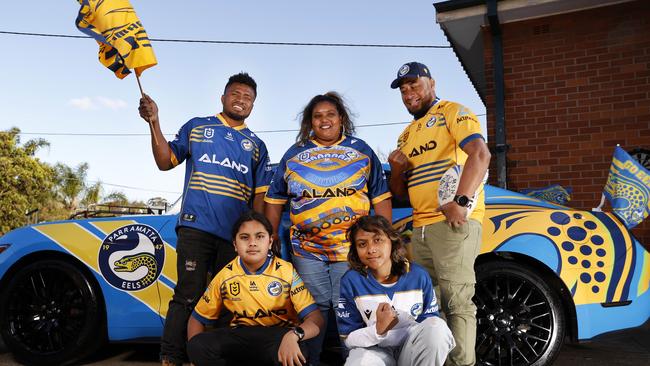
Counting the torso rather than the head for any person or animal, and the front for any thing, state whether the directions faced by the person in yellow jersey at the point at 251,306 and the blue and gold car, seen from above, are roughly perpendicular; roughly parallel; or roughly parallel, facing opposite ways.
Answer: roughly perpendicular

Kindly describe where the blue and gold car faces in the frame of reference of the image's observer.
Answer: facing to the left of the viewer

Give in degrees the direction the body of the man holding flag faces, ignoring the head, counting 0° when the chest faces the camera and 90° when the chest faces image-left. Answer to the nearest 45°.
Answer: approximately 0°

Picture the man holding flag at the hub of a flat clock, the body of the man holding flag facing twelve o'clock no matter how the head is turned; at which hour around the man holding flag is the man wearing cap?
The man wearing cap is roughly at 10 o'clock from the man holding flag.

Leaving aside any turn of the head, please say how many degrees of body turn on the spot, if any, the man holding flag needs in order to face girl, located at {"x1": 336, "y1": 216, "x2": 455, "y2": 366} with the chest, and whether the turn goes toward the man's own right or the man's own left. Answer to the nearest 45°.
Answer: approximately 45° to the man's own left

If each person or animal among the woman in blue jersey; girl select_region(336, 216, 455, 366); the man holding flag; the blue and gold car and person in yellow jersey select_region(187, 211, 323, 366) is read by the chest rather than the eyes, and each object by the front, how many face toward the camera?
4

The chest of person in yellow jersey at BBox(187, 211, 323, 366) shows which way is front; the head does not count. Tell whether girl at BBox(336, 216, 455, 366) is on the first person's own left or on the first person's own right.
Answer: on the first person's own left
